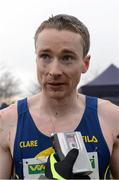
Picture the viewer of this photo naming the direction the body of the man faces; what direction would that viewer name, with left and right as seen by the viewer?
facing the viewer
